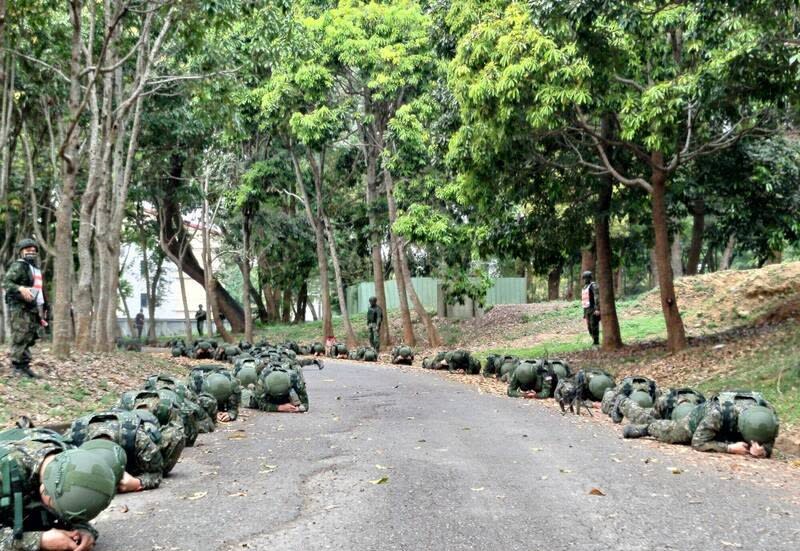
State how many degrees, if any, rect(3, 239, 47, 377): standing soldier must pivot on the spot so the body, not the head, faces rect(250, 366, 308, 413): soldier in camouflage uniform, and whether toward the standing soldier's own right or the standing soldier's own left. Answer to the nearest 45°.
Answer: approximately 45° to the standing soldier's own left

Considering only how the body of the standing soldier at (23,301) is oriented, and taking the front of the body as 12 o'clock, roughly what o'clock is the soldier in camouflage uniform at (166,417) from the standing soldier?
The soldier in camouflage uniform is roughly at 1 o'clock from the standing soldier.

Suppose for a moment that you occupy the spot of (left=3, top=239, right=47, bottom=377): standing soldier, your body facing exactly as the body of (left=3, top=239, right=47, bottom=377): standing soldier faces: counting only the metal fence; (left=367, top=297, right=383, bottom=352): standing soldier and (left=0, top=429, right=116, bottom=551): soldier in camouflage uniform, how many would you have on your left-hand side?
2

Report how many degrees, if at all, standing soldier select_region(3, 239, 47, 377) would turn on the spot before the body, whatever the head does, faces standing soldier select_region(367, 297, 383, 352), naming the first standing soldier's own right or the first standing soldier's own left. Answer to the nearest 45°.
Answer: approximately 90° to the first standing soldier's own left

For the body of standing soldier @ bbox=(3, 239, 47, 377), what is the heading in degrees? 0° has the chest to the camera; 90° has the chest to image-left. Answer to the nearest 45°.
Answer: approximately 315°

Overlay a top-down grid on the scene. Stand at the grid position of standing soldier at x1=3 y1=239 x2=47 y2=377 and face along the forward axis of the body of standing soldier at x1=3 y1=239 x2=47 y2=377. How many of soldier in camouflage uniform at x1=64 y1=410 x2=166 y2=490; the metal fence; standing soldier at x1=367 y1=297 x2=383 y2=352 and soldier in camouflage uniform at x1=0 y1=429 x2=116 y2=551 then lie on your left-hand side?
2

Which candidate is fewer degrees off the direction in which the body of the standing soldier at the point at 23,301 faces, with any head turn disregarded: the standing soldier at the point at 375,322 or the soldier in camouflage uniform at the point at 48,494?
the soldier in camouflage uniform

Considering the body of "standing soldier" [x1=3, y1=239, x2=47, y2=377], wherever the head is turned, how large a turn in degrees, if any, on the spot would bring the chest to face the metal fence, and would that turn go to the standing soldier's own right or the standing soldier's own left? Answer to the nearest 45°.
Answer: approximately 90° to the standing soldier's own left

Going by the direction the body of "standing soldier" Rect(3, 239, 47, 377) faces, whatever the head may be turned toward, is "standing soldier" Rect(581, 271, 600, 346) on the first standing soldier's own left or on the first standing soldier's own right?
on the first standing soldier's own left

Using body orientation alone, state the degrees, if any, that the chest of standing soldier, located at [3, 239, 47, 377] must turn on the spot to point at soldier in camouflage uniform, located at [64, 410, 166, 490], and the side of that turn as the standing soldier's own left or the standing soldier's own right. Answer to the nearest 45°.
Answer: approximately 45° to the standing soldier's own right

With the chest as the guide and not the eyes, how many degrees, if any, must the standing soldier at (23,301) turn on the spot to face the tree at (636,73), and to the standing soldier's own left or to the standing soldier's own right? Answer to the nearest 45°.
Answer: approximately 45° to the standing soldier's own left
